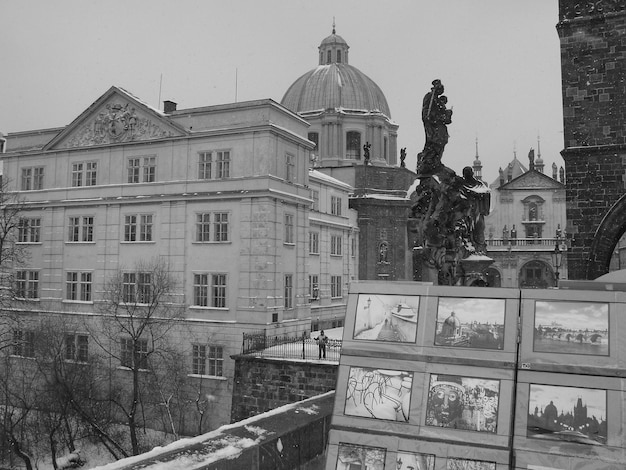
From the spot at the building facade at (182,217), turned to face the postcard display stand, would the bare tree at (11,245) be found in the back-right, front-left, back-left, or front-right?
front-right

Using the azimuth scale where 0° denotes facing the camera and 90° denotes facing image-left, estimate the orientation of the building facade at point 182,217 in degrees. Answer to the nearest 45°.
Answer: approximately 45°

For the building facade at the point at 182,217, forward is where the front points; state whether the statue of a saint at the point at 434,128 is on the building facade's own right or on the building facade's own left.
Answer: on the building facade's own left

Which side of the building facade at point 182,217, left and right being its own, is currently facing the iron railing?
left

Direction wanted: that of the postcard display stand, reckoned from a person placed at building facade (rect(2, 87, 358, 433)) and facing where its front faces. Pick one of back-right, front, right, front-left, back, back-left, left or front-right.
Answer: front-left

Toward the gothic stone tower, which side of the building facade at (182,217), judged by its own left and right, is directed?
left

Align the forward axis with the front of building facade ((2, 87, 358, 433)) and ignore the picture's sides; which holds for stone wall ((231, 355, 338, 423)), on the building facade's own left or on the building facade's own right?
on the building facade's own left
